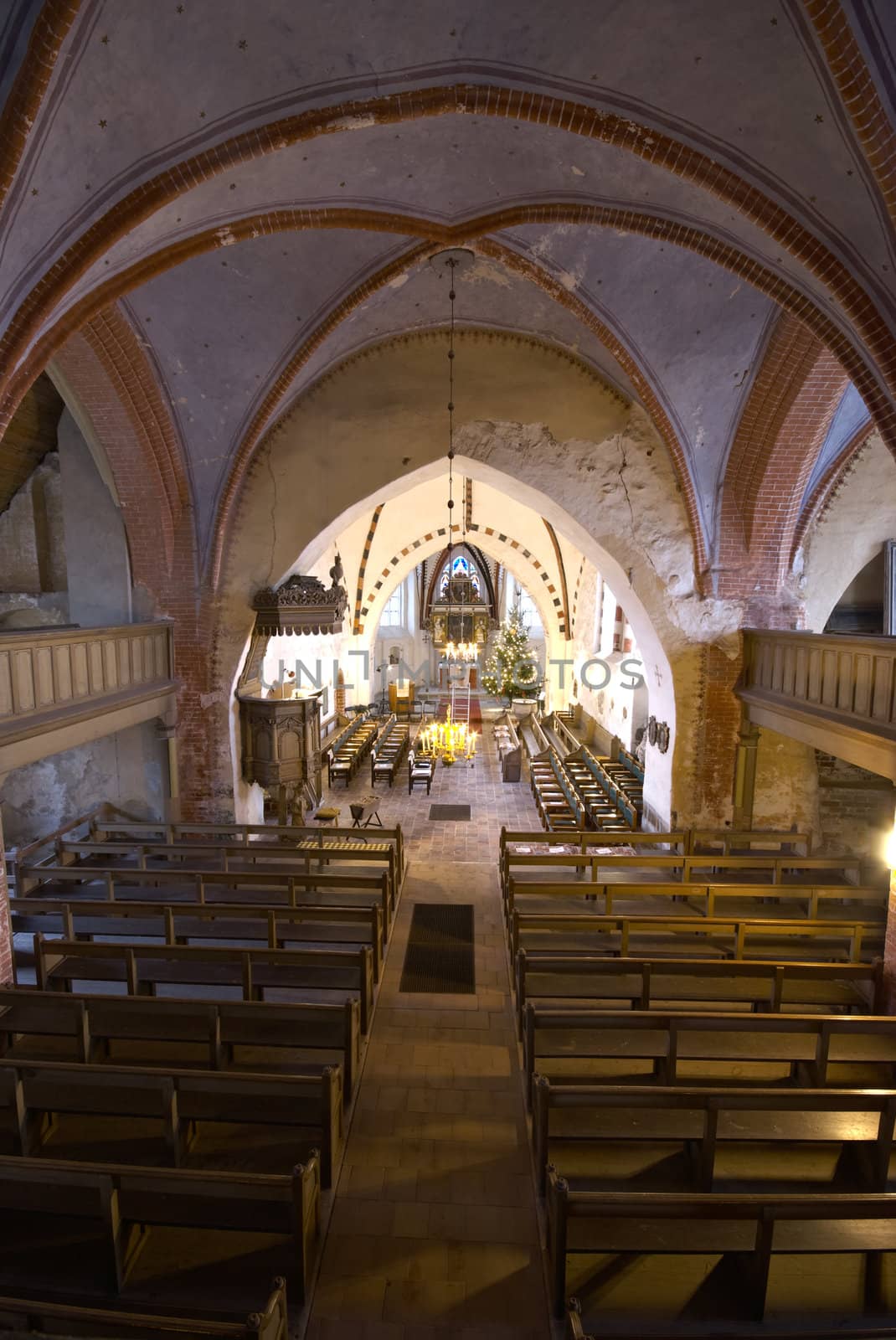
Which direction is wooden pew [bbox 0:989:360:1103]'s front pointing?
away from the camera

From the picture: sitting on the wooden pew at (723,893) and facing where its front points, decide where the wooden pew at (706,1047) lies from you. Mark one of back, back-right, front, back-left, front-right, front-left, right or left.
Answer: back

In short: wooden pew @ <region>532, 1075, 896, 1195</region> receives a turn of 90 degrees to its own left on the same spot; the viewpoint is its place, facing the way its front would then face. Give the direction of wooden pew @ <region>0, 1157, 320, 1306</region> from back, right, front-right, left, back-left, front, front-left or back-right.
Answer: front-left

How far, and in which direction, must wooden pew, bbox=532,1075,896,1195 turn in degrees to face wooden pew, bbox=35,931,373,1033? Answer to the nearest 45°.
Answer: approximately 90° to its left

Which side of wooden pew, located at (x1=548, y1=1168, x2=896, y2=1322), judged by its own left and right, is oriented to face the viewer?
back

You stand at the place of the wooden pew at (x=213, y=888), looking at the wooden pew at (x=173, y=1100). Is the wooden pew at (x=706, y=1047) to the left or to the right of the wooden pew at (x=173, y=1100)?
left

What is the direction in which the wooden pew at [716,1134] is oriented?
away from the camera

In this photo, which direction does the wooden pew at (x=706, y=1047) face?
away from the camera

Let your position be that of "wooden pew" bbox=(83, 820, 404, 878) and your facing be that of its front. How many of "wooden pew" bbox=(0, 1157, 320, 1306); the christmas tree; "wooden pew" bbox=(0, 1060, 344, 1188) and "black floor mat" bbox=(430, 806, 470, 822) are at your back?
2

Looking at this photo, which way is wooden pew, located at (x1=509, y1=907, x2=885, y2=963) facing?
away from the camera

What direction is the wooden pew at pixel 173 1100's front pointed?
away from the camera

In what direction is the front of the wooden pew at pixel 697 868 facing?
away from the camera

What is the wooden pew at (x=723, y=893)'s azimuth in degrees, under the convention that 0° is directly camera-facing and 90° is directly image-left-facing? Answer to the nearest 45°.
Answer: approximately 180°

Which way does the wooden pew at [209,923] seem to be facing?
away from the camera

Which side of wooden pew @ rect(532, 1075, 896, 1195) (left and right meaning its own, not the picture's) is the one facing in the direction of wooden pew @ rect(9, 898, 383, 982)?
left

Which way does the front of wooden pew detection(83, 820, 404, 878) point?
away from the camera
